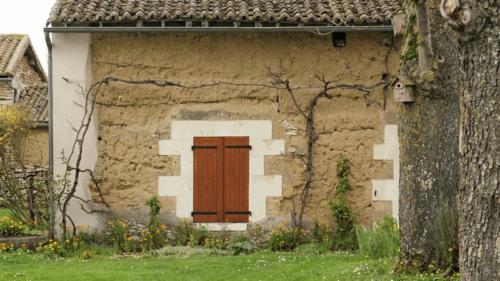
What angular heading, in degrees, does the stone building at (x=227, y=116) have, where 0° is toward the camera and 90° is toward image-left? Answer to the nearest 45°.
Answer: approximately 0°

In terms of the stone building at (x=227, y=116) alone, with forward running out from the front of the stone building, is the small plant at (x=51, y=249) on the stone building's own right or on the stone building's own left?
on the stone building's own right

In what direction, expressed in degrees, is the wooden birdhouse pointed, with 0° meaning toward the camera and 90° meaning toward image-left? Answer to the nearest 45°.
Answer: approximately 45°

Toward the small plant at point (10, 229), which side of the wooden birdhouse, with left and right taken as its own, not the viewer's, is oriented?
right

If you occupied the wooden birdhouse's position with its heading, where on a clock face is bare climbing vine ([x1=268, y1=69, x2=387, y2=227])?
The bare climbing vine is roughly at 4 o'clock from the wooden birdhouse.

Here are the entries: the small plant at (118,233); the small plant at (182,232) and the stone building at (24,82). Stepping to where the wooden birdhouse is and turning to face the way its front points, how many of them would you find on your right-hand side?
3

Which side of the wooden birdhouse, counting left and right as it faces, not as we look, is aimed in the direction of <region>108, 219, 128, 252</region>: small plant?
right

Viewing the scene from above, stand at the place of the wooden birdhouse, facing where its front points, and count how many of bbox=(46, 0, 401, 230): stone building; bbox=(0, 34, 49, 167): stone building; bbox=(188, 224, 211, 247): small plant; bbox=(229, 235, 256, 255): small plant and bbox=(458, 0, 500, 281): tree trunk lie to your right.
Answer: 4
